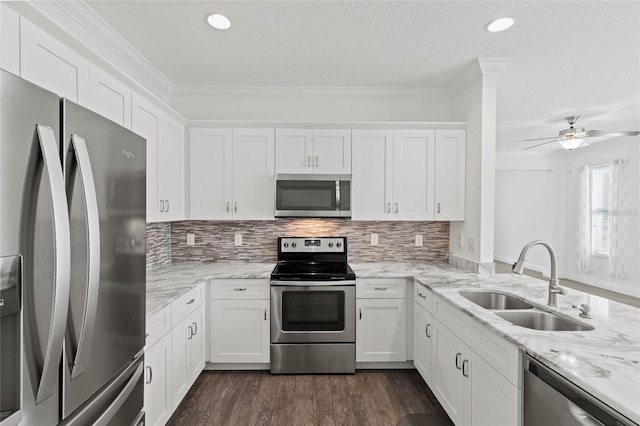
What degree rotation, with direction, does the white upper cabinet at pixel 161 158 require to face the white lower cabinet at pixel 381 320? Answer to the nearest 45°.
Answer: approximately 45° to its left

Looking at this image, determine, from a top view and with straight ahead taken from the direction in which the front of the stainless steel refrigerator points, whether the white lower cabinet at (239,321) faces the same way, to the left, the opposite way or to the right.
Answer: to the right

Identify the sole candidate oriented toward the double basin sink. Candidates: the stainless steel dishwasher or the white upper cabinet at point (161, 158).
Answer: the white upper cabinet

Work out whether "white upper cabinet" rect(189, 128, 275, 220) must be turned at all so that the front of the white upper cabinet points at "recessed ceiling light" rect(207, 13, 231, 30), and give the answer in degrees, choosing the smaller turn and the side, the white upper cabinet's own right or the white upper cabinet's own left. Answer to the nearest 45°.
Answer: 0° — it already faces it

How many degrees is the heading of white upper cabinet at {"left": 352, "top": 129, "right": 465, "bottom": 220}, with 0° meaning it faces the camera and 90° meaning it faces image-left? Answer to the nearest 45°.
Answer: approximately 0°

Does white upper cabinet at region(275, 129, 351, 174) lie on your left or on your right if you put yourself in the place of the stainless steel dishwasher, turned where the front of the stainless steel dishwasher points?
on your right
